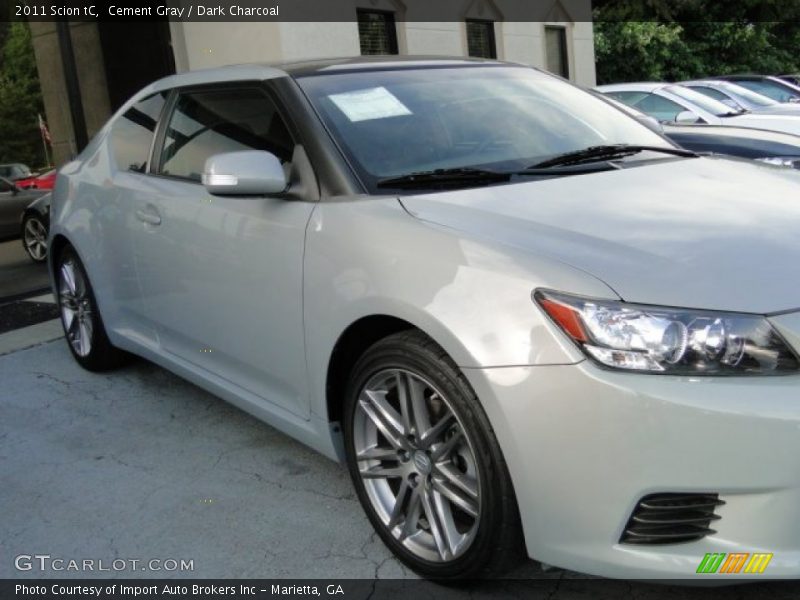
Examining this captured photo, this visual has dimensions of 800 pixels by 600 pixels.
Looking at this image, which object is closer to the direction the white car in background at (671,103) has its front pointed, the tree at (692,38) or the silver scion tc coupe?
the silver scion tc coupe

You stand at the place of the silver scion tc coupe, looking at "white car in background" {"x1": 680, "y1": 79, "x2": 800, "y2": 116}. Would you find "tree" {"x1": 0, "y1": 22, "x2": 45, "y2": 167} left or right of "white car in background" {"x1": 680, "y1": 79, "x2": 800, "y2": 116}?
left

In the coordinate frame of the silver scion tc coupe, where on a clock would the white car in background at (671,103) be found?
The white car in background is roughly at 8 o'clock from the silver scion tc coupe.

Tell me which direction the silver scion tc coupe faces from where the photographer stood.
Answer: facing the viewer and to the right of the viewer

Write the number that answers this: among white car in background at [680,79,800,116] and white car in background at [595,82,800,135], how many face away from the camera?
0

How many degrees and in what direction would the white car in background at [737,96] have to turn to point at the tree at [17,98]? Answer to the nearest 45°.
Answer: approximately 180°

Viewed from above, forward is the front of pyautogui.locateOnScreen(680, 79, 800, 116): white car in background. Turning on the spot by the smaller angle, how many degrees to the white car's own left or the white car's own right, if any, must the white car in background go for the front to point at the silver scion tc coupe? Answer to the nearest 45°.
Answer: approximately 45° to the white car's own right
